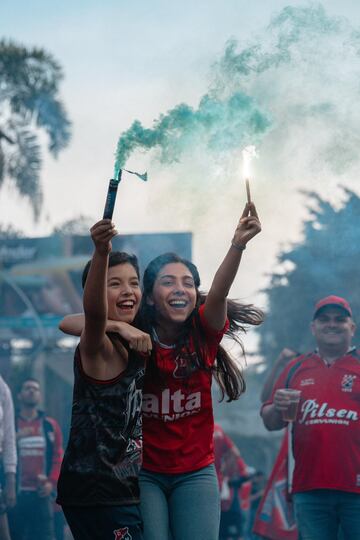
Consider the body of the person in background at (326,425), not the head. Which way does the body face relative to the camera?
toward the camera

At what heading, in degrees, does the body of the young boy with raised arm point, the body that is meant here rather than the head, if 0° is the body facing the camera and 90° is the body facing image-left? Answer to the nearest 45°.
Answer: approximately 315°

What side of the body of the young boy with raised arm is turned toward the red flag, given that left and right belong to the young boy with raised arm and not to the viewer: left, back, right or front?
left

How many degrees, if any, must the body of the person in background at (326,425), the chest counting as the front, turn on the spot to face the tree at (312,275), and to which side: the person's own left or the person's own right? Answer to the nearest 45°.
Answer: approximately 180°

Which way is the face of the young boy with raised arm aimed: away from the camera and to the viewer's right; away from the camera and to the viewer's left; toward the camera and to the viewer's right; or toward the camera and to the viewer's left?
toward the camera and to the viewer's right
